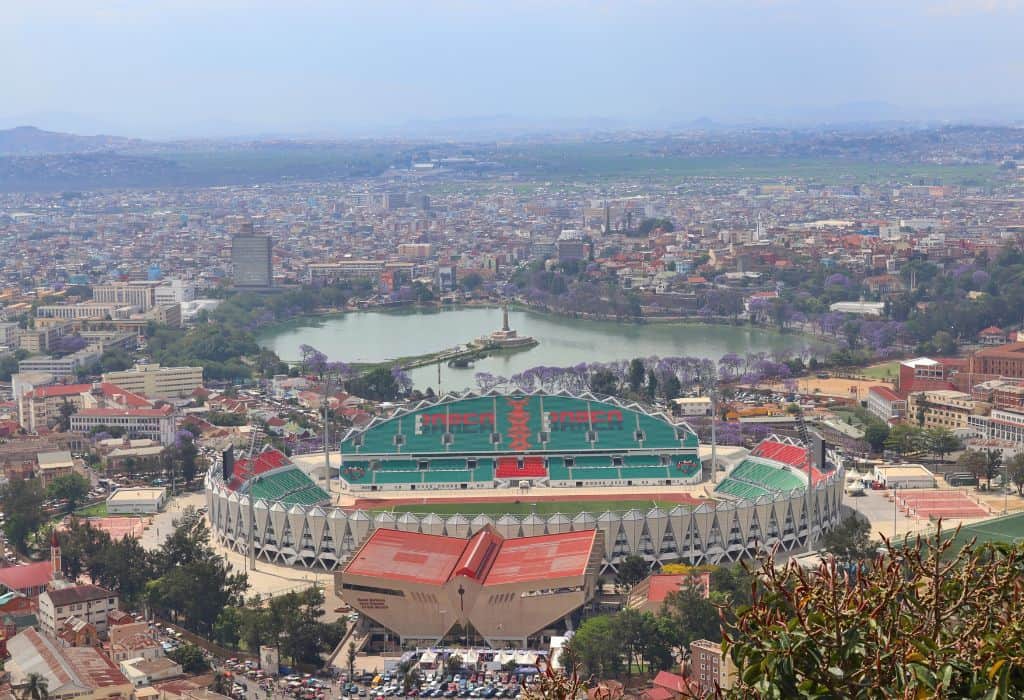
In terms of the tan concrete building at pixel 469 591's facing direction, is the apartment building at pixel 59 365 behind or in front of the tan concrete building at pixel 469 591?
behind

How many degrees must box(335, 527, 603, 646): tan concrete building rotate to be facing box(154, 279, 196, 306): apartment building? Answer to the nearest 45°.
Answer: approximately 180°

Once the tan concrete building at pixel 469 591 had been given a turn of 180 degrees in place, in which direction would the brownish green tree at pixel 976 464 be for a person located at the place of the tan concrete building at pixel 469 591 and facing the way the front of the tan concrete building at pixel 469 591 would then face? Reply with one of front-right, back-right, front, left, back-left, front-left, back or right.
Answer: front-right

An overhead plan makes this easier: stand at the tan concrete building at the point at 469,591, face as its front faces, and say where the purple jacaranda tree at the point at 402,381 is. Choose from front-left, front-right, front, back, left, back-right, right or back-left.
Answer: back

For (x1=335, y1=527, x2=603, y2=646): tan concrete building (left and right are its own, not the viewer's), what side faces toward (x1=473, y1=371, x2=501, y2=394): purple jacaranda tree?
back

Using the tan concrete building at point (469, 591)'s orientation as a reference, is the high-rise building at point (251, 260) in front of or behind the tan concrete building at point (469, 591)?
behind

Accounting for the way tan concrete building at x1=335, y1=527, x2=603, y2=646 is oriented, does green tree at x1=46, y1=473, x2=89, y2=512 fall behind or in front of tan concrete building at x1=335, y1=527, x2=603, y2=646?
behind

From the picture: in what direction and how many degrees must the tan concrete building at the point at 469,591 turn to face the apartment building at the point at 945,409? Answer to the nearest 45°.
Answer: approximately 135° to its left

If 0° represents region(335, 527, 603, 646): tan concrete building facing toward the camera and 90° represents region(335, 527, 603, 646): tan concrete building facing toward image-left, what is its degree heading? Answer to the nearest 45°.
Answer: approximately 0°

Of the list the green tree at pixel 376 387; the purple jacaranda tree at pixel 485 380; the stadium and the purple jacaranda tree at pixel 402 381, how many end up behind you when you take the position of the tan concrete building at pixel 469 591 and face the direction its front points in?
4

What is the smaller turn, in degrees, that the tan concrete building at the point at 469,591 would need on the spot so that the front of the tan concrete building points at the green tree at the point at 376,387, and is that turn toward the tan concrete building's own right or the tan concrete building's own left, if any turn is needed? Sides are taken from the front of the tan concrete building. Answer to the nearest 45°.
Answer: approximately 180°

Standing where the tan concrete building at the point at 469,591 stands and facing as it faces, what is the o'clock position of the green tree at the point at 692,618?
The green tree is roughly at 10 o'clock from the tan concrete building.
